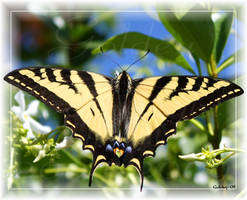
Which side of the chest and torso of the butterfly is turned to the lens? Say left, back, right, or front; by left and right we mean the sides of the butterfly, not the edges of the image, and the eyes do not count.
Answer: back
